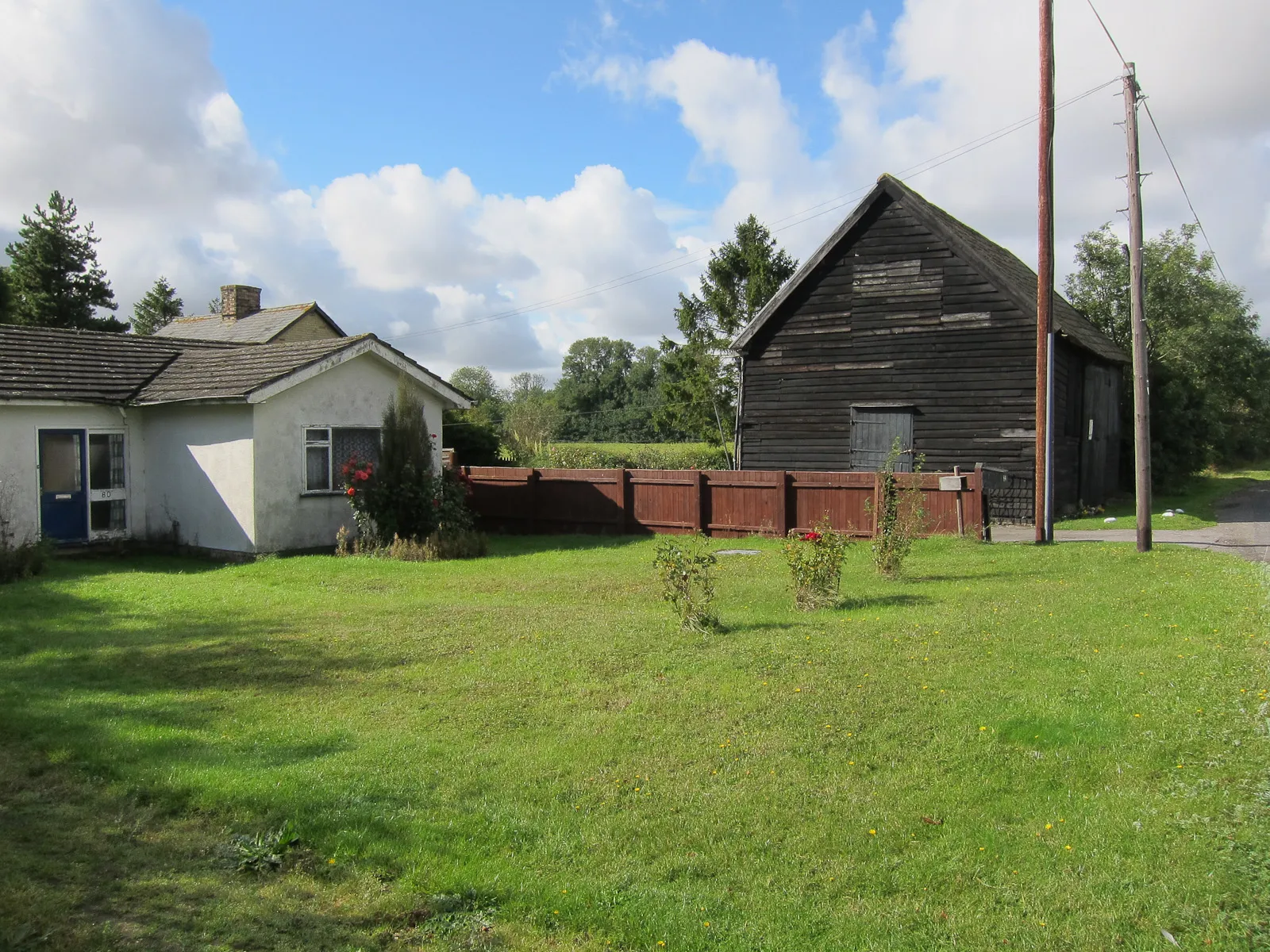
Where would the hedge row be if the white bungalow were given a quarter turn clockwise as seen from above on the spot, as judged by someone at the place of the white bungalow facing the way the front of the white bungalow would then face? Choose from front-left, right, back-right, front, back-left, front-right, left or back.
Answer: back

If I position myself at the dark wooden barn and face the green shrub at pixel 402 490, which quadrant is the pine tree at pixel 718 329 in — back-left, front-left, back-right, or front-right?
back-right

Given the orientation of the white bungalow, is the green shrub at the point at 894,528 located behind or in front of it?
in front

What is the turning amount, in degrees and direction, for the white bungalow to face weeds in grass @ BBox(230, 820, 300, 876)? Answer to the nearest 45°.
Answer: approximately 45° to its right

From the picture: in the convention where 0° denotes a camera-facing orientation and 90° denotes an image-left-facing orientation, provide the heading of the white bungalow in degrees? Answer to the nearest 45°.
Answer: approximately 315°

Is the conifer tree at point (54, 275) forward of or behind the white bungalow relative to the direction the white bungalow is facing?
behind

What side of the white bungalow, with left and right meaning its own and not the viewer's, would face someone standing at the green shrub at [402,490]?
front

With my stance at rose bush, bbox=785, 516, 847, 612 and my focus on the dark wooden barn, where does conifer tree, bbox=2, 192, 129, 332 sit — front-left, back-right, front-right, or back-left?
front-left

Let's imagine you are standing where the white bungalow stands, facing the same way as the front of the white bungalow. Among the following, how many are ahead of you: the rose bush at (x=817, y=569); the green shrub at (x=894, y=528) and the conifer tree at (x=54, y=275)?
2
